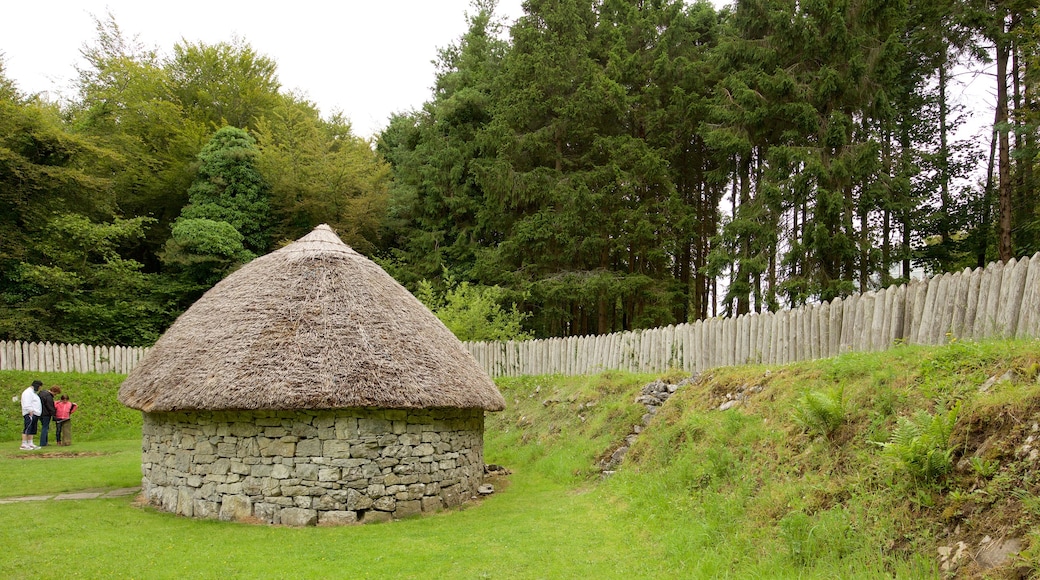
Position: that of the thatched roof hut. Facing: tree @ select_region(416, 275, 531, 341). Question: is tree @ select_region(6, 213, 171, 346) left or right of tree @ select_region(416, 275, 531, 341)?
left

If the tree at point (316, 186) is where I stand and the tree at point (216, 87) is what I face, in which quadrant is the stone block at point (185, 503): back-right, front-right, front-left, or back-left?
back-left

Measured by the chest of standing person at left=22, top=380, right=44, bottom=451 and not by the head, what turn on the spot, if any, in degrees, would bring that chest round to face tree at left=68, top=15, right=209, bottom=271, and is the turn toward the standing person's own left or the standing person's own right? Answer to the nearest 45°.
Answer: approximately 90° to the standing person's own left

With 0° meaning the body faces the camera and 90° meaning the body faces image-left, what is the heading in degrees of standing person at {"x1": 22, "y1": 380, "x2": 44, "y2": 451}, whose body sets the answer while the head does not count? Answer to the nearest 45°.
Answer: approximately 270°
